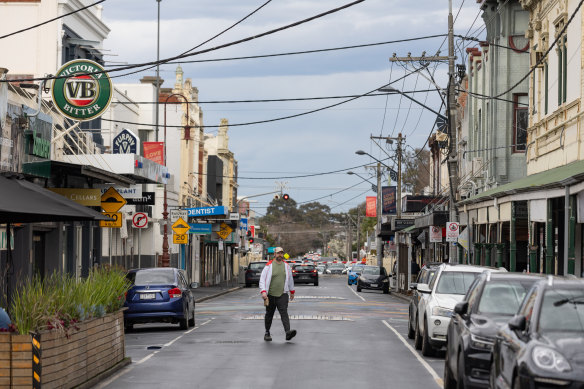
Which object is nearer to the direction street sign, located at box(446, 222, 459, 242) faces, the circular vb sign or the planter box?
the planter box

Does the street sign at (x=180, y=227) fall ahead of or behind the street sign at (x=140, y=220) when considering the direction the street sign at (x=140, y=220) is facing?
behind

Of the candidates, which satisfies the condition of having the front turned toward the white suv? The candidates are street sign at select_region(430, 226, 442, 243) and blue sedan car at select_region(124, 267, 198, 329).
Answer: the street sign

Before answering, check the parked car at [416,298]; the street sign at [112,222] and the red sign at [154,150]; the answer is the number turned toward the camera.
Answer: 3

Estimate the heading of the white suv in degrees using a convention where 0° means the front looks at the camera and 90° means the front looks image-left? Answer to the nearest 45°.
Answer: approximately 0°

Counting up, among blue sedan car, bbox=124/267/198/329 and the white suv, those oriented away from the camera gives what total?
1

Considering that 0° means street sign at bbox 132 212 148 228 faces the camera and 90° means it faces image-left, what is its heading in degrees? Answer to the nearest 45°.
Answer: approximately 0°

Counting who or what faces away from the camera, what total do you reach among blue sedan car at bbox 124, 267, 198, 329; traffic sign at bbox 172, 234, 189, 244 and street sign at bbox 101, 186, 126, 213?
1

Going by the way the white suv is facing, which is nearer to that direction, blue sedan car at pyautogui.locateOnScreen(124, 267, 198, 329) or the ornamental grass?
the ornamental grass
